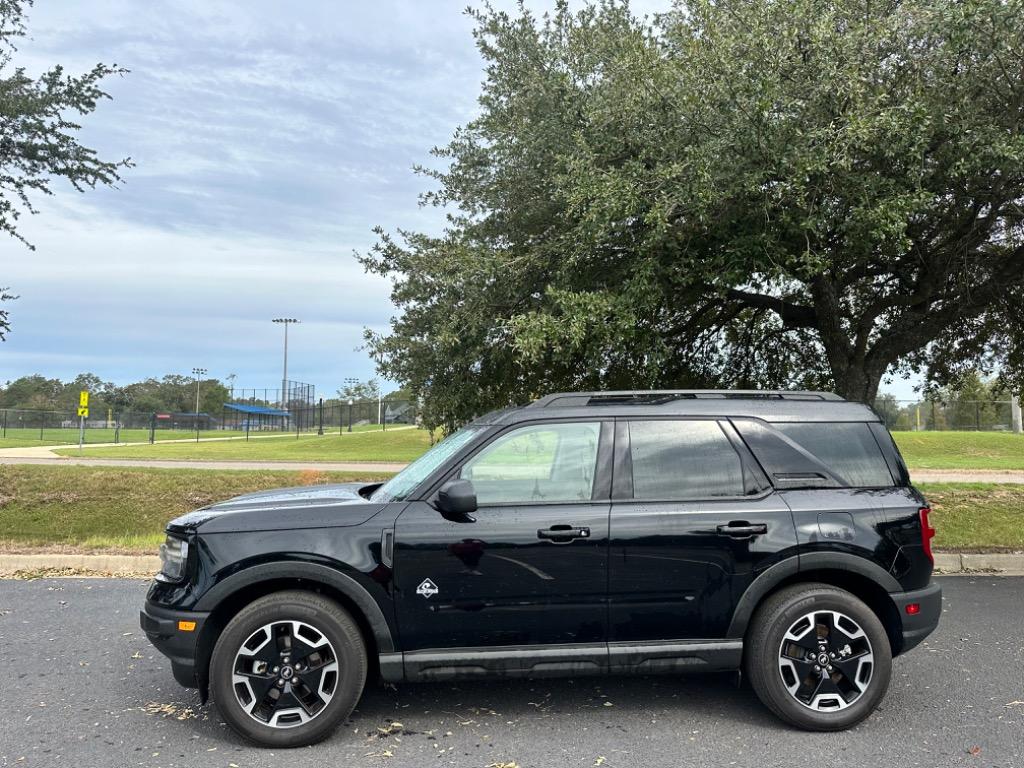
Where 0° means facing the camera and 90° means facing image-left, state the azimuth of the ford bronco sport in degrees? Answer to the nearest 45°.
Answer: approximately 90°

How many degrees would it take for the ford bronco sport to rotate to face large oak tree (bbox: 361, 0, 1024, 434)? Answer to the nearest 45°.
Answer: approximately 90° to its right

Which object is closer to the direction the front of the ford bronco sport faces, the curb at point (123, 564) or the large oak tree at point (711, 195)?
the curb
